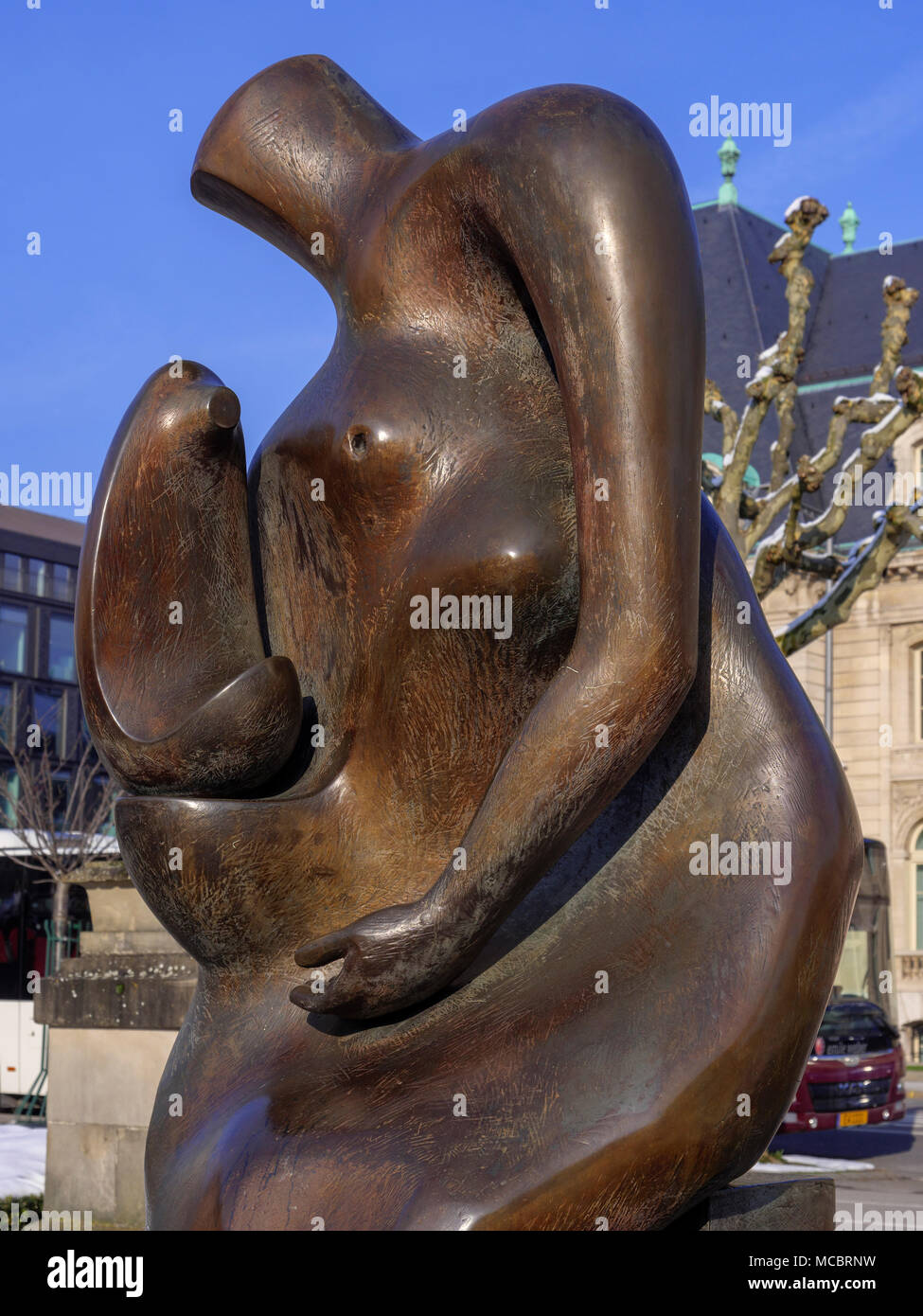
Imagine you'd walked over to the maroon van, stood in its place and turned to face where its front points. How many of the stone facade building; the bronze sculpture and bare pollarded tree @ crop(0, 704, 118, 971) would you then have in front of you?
1

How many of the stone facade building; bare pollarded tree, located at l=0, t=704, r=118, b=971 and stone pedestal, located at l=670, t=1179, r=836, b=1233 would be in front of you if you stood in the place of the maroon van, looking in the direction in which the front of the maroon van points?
1

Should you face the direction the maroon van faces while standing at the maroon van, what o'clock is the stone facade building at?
The stone facade building is roughly at 6 o'clock from the maroon van.

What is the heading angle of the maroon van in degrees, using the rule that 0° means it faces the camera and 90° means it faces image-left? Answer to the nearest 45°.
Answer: approximately 0°

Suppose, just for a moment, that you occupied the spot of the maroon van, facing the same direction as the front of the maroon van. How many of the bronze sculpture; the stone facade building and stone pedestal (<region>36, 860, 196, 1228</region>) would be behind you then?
1

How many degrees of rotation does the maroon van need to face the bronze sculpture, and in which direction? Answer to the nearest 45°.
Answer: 0° — it already faces it

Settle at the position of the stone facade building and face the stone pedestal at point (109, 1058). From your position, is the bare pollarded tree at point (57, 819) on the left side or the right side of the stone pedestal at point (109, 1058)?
right

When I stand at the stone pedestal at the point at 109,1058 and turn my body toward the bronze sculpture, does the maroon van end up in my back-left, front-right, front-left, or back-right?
back-left

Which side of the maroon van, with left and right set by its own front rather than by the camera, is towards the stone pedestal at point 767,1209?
front

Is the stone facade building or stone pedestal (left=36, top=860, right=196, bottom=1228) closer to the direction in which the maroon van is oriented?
the stone pedestal
